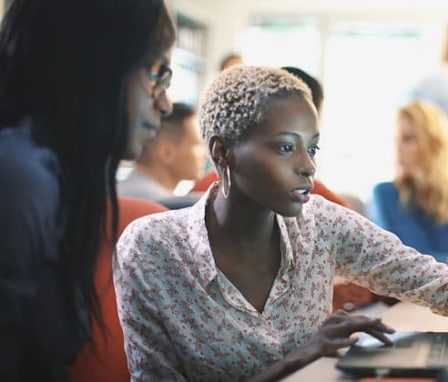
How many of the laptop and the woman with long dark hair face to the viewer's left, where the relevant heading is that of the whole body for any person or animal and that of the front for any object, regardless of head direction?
1

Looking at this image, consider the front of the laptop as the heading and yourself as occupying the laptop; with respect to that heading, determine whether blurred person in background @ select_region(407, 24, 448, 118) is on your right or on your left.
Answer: on your right

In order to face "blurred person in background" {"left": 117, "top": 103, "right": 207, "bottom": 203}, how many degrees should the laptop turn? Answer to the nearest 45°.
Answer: approximately 45° to its right

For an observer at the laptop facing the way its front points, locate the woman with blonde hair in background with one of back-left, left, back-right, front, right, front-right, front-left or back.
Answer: right

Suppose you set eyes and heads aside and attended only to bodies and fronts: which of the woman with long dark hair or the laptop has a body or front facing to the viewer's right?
the woman with long dark hair

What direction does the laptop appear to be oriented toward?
to the viewer's left

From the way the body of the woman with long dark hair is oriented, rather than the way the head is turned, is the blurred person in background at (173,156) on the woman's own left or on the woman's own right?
on the woman's own left

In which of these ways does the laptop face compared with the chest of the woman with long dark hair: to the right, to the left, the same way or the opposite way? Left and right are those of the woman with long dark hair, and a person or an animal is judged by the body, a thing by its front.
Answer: the opposite way

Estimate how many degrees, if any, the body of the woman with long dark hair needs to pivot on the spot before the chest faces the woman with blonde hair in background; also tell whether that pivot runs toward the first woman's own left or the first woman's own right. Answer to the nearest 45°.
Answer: approximately 45° to the first woman's own left

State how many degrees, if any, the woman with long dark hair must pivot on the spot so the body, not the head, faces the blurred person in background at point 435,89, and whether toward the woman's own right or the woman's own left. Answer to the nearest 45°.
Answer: approximately 45° to the woman's own left

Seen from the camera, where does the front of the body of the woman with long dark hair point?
to the viewer's right
